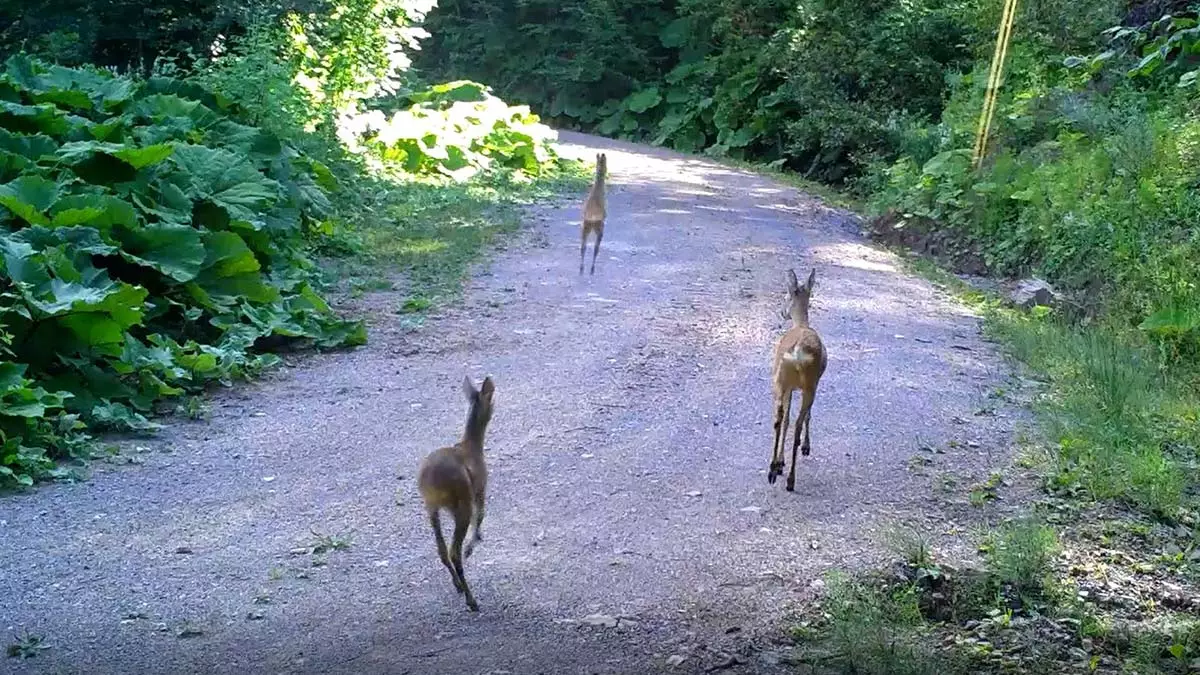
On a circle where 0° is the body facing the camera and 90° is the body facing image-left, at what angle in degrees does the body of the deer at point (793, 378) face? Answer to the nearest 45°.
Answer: approximately 180°

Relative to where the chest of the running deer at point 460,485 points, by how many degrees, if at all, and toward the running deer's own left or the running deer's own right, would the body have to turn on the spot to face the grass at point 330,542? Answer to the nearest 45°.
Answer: approximately 90° to the running deer's own left

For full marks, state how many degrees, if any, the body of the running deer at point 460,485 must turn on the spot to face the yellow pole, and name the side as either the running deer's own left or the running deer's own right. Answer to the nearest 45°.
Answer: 0° — it already faces it

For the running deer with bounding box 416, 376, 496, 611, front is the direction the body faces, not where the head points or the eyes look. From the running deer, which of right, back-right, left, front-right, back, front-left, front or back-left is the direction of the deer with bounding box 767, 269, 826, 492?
front

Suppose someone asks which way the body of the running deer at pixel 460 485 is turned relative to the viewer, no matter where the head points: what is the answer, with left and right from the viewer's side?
facing away from the viewer and to the right of the viewer

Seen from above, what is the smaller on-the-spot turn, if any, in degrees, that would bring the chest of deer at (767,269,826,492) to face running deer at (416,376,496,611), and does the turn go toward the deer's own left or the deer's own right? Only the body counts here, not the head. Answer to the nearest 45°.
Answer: approximately 135° to the deer's own left

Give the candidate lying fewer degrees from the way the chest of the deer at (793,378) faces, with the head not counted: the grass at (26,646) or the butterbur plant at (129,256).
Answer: the butterbur plant

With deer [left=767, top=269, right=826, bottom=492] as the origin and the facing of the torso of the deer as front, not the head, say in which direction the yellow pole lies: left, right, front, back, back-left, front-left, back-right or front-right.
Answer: front

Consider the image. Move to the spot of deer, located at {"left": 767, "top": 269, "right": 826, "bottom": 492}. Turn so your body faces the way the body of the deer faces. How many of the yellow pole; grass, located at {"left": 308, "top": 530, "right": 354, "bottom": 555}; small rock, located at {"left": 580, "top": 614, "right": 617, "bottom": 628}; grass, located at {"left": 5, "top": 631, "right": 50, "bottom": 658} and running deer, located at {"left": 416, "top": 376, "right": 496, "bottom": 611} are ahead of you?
1

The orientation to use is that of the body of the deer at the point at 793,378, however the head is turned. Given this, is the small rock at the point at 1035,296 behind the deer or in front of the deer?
in front

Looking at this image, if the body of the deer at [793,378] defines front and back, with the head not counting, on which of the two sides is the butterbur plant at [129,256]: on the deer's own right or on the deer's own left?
on the deer's own left

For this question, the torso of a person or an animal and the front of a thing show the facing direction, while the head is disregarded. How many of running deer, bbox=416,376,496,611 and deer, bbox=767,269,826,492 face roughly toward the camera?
0

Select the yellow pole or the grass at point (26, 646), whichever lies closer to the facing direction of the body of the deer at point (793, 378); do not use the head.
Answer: the yellow pole

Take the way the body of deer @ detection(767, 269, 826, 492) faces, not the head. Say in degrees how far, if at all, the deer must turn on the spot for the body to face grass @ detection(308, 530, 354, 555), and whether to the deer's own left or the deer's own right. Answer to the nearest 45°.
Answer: approximately 135° to the deer's own left
